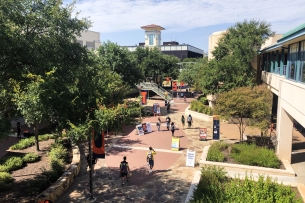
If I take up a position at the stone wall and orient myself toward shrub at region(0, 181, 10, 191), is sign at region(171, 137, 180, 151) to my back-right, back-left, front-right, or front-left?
back-right

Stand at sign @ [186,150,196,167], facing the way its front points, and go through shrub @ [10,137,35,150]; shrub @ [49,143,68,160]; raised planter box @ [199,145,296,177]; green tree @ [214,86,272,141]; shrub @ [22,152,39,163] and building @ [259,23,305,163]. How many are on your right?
3

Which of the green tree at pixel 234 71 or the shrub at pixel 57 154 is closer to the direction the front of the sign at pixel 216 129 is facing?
the shrub

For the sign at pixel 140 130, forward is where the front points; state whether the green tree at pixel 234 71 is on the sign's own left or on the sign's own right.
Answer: on the sign's own left

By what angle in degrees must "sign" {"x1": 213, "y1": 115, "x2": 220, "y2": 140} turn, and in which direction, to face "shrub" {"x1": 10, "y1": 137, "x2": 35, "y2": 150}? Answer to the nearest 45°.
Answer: approximately 45° to its right

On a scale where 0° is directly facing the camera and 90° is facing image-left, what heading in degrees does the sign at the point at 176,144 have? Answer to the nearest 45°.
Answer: approximately 0°

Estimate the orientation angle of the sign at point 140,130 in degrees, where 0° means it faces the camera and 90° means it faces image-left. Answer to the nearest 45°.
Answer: approximately 0°

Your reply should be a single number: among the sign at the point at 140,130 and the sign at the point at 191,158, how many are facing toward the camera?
2

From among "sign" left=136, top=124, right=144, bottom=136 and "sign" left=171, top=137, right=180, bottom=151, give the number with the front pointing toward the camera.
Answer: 2

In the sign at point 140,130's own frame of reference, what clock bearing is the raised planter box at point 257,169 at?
The raised planter box is roughly at 11 o'clock from the sign.

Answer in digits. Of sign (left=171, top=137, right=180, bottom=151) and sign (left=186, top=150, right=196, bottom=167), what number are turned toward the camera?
2
